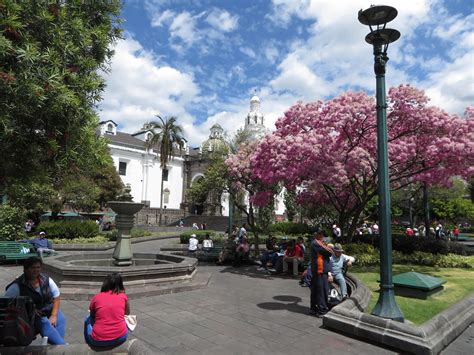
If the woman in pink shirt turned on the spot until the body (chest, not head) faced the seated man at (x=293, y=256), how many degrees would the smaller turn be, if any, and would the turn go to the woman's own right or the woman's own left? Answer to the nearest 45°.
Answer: approximately 45° to the woman's own right

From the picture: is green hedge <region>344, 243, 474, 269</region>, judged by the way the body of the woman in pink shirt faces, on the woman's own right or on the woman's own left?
on the woman's own right

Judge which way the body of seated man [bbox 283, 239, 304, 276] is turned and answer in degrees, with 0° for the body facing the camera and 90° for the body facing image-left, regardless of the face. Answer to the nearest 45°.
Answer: approximately 45°

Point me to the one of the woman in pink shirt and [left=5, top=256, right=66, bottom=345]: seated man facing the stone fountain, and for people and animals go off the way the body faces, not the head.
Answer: the woman in pink shirt

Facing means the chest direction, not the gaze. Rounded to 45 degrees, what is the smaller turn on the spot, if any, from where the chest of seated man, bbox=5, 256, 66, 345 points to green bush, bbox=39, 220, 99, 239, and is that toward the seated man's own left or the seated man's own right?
approximately 135° to the seated man's own left

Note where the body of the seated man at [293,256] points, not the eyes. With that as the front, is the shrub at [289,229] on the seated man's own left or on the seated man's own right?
on the seated man's own right

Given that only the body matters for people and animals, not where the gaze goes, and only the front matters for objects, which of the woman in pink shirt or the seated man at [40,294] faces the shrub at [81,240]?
the woman in pink shirt

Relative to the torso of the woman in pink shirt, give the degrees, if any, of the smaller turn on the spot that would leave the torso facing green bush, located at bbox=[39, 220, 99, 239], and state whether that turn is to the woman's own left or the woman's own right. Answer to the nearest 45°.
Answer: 0° — they already face it

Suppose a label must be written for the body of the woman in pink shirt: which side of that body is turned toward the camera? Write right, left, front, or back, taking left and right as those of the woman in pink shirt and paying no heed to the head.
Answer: back

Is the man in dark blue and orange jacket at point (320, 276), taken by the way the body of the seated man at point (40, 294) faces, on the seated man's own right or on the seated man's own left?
on the seated man's own left

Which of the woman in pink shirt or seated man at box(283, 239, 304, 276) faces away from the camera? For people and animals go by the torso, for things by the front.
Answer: the woman in pink shirt

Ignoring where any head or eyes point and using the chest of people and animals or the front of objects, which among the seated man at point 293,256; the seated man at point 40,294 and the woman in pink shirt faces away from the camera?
the woman in pink shirt

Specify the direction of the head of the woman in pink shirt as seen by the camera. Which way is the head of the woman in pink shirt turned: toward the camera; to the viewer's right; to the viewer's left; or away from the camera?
away from the camera
